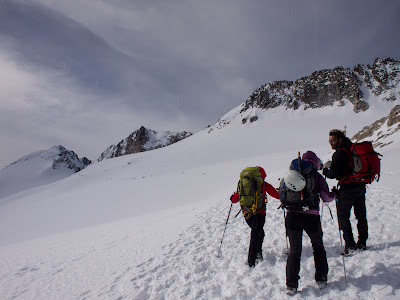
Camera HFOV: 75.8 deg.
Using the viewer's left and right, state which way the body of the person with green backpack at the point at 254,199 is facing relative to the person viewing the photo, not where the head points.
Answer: facing away from the viewer and to the right of the viewer

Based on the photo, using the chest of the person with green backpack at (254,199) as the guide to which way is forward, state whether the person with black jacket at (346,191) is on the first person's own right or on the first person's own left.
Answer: on the first person's own right

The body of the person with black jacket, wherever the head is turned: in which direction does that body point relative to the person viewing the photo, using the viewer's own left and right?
facing to the left of the viewer

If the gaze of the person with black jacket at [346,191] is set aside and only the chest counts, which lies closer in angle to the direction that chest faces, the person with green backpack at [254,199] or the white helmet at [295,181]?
the person with green backpack

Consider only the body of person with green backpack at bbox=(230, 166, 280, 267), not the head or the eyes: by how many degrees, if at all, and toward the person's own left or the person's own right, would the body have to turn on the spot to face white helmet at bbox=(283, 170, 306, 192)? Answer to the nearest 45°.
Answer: approximately 90° to the person's own right

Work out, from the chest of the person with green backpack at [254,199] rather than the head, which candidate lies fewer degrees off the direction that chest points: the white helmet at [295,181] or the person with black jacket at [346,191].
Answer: the person with black jacket
